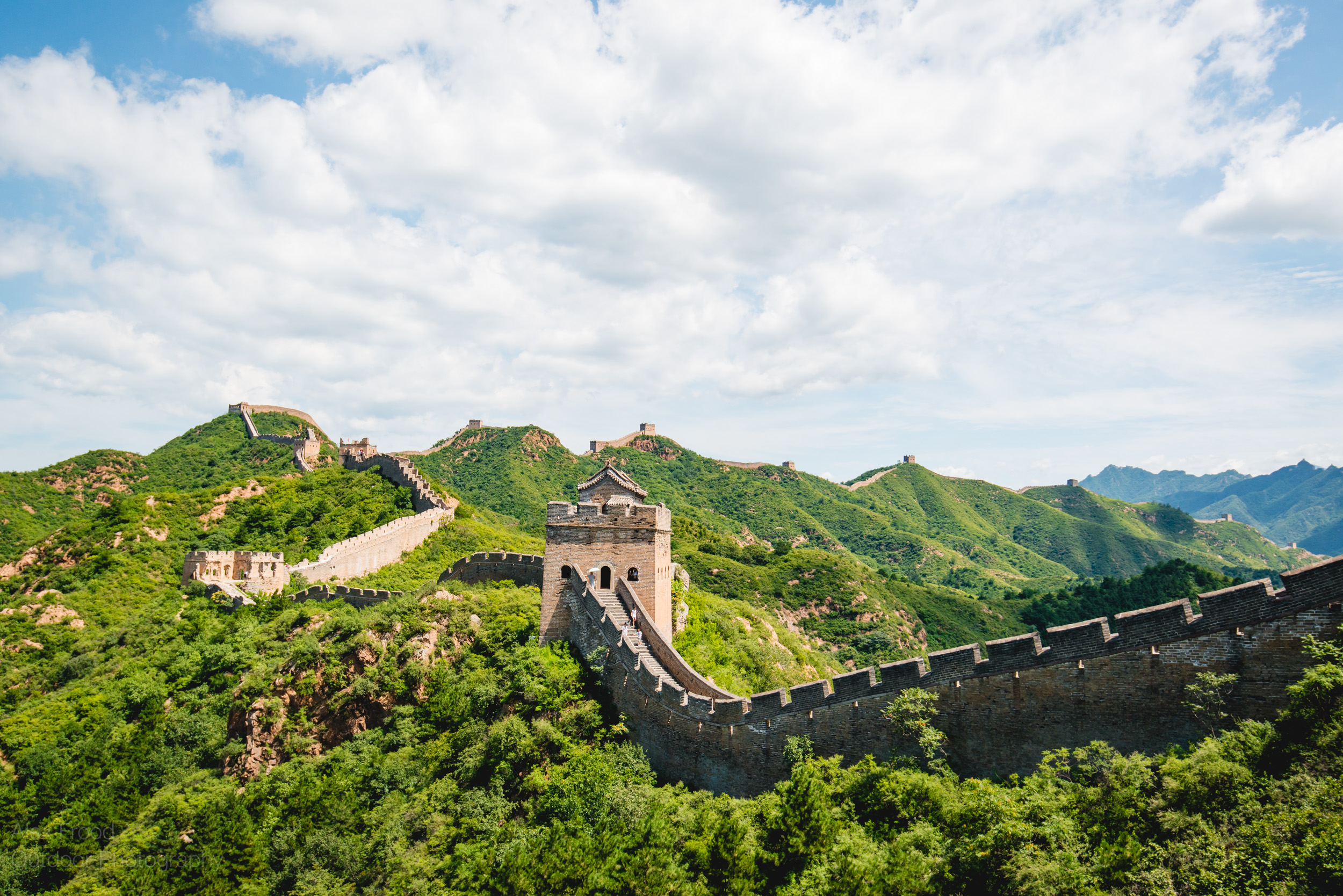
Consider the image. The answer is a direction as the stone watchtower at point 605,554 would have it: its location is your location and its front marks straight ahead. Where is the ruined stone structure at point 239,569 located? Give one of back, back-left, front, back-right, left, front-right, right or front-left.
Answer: back-right

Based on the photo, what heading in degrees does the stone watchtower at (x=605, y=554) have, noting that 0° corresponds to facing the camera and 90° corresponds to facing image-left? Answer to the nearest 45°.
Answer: approximately 0°

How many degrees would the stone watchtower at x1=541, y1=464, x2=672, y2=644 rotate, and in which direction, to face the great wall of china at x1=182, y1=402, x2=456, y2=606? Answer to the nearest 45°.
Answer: approximately 135° to its right

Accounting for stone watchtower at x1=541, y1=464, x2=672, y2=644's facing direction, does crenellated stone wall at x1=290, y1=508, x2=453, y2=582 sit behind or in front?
behind
